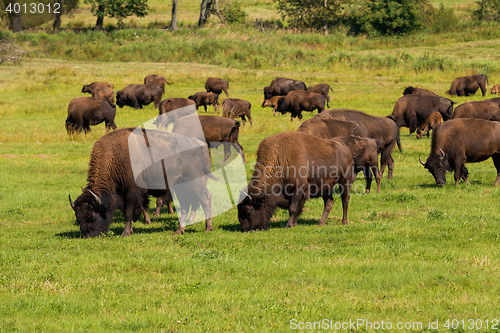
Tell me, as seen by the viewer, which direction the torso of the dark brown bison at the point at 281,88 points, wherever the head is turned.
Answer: to the viewer's left

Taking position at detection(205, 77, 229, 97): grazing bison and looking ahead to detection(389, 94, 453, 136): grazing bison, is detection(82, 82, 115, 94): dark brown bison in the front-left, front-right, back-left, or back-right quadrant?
back-right

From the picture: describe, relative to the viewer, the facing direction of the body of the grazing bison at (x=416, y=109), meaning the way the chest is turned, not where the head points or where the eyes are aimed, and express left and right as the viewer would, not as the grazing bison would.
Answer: facing to the left of the viewer

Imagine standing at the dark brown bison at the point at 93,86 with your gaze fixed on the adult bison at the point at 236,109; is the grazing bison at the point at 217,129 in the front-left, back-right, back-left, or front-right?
front-right

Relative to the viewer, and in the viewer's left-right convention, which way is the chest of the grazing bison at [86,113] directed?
facing to the left of the viewer

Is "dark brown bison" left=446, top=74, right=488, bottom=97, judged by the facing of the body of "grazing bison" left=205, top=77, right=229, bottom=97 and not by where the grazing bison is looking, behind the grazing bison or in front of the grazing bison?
behind

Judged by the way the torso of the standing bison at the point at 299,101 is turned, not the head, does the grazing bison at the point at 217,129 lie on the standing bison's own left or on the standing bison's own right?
on the standing bison's own left

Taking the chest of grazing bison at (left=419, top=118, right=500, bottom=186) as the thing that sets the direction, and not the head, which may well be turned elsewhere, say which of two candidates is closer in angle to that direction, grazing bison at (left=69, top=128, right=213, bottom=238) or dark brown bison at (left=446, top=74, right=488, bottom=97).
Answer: the grazing bison

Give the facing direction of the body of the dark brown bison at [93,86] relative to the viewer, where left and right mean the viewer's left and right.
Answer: facing to the left of the viewer

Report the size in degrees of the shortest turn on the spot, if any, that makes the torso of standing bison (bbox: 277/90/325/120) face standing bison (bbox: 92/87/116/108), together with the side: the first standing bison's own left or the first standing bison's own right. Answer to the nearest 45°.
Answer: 0° — it already faces it

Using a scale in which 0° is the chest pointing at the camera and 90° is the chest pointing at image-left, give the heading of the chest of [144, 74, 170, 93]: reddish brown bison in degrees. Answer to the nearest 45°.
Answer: approximately 90°

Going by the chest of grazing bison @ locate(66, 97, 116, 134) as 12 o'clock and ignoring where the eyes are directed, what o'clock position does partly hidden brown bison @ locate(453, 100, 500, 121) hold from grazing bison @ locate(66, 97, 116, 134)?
partly hidden brown bison @ locate(453, 100, 500, 121) is roughly at 7 o'clock from grazing bison @ locate(66, 97, 116, 134).
